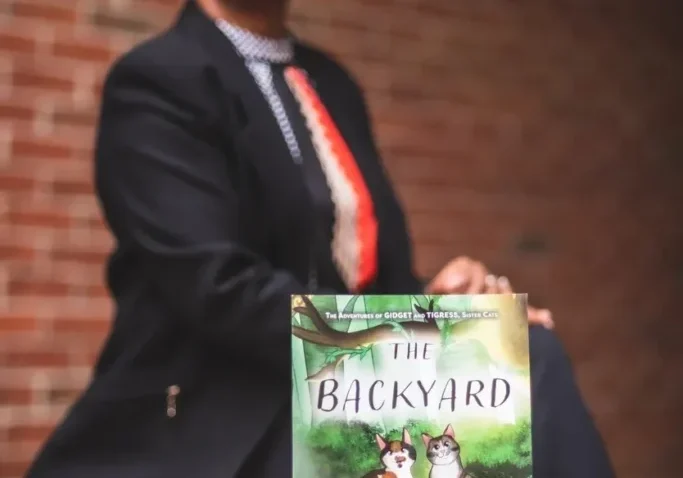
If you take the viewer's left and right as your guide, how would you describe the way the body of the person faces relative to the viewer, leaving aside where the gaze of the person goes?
facing the viewer and to the right of the viewer
